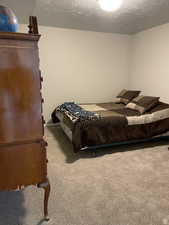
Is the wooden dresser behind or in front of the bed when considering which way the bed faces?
in front

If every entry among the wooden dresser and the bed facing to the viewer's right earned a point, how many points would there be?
1

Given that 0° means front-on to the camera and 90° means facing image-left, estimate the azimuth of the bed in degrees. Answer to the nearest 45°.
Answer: approximately 45°

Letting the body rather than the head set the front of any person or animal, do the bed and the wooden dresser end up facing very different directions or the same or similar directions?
very different directions

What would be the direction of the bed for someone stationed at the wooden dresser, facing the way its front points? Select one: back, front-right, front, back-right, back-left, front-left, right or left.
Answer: front-left

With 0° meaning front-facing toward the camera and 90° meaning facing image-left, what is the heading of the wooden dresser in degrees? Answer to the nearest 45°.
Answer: approximately 270°

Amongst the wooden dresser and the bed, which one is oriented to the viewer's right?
the wooden dresser
